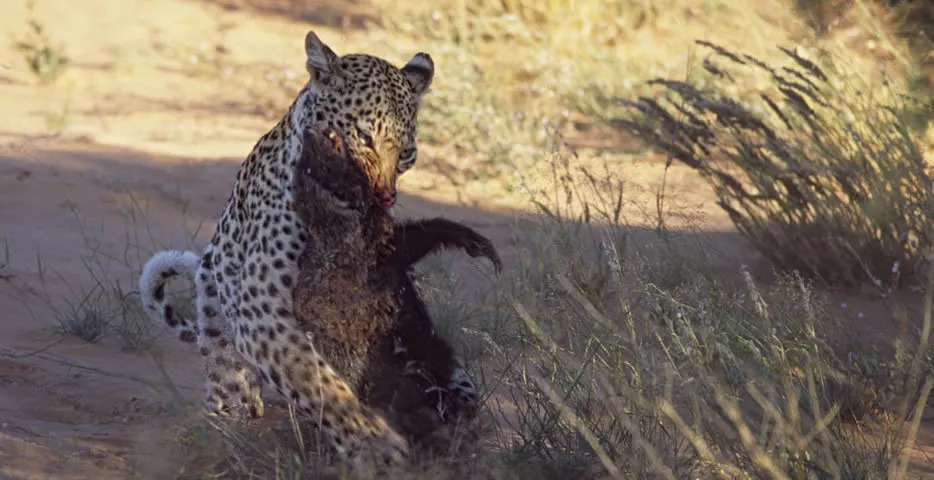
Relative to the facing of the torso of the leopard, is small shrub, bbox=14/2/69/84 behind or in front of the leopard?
behind

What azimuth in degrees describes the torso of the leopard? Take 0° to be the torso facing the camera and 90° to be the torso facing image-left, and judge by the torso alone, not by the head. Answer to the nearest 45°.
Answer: approximately 315°

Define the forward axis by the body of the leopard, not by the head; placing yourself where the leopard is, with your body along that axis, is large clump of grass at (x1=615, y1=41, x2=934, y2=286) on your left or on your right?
on your left

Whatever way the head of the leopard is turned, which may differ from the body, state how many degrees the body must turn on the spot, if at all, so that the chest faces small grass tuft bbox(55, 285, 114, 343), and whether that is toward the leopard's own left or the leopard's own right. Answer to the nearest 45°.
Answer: approximately 180°
